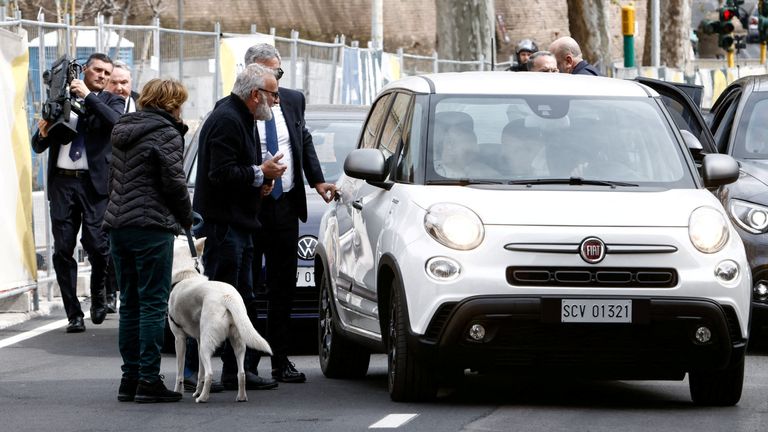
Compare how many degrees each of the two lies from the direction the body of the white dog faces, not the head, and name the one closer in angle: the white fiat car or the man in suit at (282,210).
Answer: the man in suit

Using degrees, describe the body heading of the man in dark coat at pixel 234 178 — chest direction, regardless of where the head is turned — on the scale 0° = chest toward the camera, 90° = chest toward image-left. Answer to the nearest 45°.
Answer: approximately 270°

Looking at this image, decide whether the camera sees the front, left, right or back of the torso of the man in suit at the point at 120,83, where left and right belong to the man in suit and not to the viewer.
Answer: front

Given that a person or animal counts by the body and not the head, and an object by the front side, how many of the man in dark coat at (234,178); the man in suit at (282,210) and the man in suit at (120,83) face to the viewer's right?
1

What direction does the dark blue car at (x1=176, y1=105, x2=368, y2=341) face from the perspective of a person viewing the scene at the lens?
facing the viewer

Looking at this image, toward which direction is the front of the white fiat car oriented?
toward the camera

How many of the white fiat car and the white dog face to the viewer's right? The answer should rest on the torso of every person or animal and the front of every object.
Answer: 0

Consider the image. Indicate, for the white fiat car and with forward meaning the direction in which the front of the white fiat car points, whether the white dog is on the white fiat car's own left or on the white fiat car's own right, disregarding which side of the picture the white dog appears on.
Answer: on the white fiat car's own right

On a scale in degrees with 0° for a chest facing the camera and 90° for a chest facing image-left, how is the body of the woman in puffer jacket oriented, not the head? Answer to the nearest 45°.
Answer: approximately 225°

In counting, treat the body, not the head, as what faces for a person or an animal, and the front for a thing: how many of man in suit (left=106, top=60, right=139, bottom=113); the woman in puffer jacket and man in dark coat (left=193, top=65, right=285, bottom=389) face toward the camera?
1

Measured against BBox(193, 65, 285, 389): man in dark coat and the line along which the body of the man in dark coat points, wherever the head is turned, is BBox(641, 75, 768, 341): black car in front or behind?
in front

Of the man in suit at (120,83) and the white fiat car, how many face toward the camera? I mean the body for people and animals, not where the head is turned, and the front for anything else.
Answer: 2

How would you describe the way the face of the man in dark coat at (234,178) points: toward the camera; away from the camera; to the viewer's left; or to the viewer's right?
to the viewer's right
